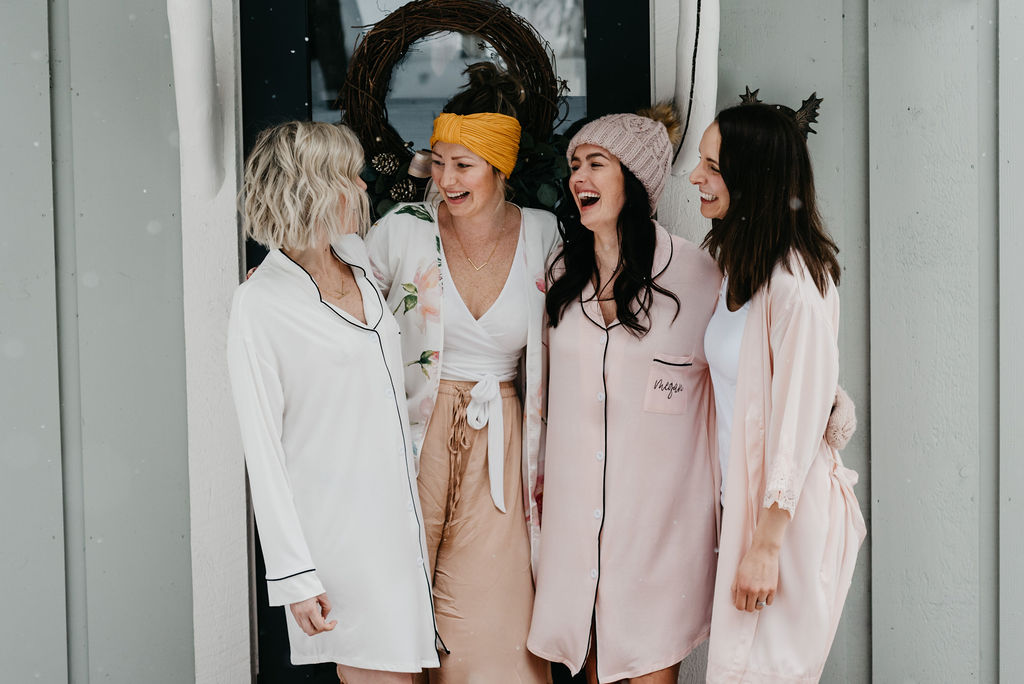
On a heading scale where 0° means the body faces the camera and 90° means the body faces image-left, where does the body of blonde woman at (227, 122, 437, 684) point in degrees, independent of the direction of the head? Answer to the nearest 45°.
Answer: approximately 315°

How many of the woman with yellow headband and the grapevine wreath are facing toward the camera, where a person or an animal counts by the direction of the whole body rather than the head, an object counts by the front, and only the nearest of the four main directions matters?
2
